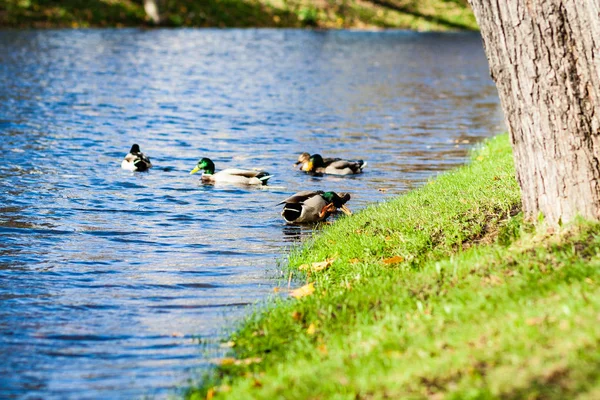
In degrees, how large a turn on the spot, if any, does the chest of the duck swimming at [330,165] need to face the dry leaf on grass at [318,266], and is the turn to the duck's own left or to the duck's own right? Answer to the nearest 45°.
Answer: approximately 90° to the duck's own left

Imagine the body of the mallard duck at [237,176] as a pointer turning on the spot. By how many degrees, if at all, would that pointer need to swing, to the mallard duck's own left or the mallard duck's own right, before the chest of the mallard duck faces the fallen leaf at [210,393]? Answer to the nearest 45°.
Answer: approximately 90° to the mallard duck's own left

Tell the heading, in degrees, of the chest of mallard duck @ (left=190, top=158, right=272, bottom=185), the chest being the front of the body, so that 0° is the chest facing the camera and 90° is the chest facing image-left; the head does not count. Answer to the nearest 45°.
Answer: approximately 90°

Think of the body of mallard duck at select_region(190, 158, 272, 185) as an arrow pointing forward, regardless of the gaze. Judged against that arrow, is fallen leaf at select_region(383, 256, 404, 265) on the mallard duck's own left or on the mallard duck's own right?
on the mallard duck's own left

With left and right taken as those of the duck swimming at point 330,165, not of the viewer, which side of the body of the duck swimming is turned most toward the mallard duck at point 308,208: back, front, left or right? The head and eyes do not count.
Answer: left

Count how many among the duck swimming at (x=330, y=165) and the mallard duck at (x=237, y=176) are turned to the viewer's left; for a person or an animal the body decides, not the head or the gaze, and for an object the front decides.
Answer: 2

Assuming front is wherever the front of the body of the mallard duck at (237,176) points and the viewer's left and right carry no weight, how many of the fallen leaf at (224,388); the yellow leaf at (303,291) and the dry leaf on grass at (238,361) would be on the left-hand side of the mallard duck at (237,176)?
3

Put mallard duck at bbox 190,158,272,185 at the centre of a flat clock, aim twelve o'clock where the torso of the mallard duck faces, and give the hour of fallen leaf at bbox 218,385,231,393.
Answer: The fallen leaf is roughly at 9 o'clock from the mallard duck.

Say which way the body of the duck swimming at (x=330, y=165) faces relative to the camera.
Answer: to the viewer's left

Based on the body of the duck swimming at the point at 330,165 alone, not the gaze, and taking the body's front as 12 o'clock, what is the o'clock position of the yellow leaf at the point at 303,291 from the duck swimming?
The yellow leaf is roughly at 9 o'clock from the duck swimming.
